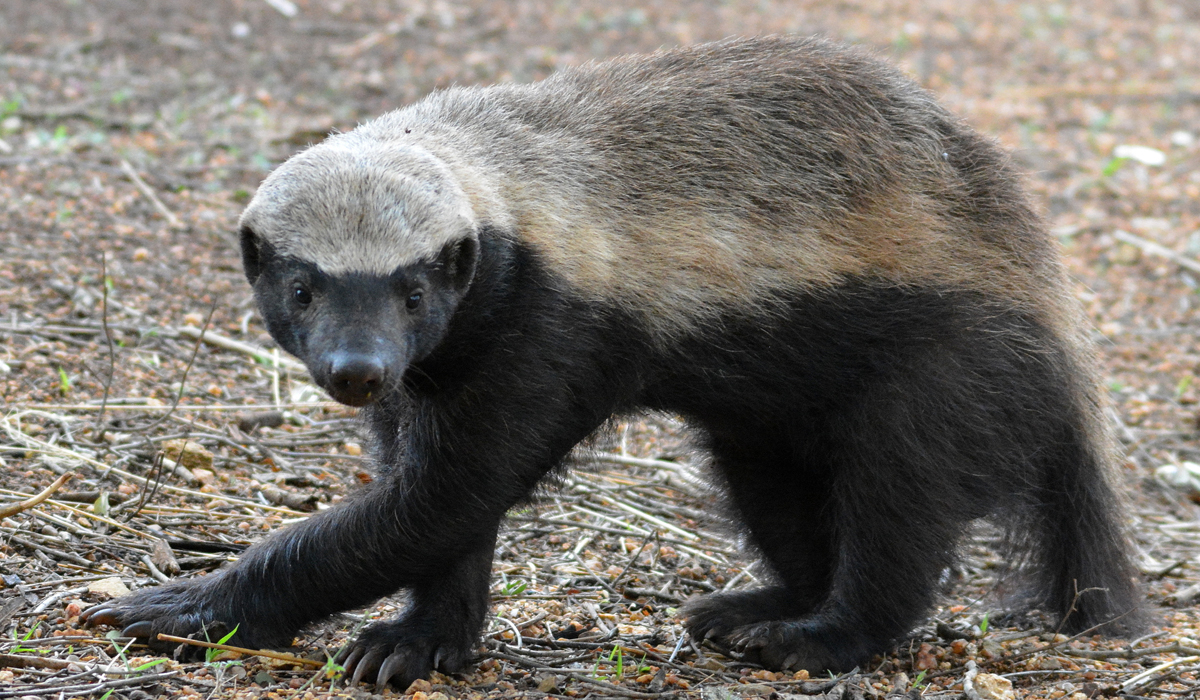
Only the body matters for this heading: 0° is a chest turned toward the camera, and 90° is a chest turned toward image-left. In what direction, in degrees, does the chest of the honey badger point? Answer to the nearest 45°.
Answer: approximately 90°
